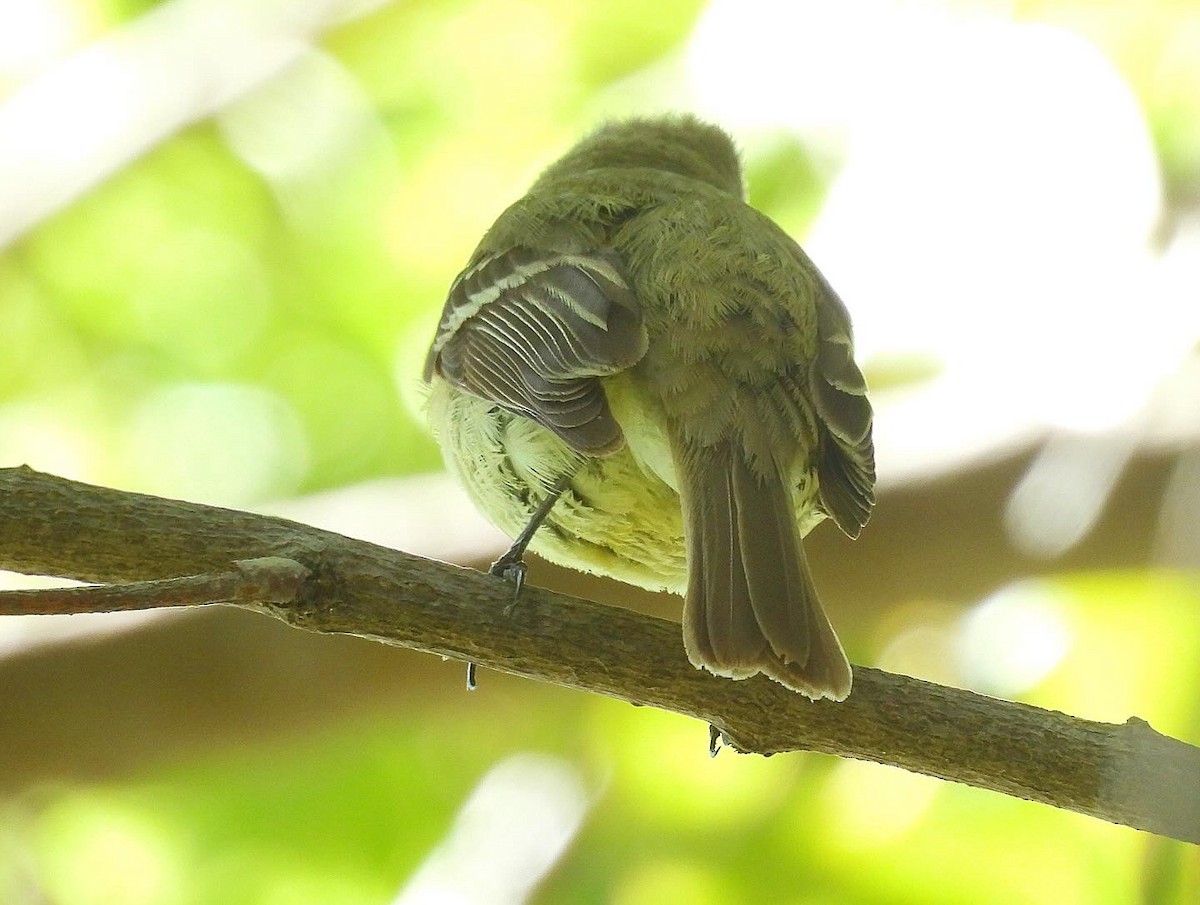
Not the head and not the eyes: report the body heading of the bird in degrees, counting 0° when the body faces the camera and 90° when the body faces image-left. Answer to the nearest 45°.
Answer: approximately 135°
